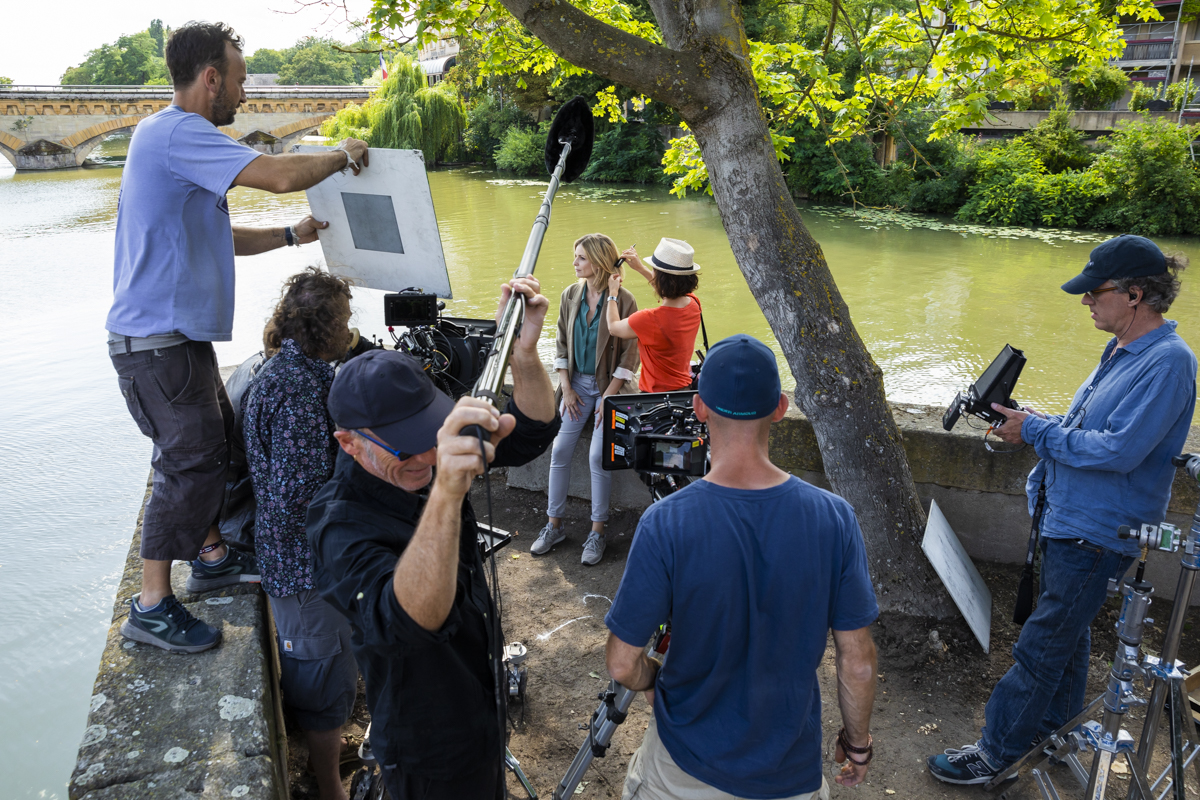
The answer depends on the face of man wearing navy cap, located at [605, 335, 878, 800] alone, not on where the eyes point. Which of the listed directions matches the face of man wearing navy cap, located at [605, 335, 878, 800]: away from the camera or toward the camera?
away from the camera

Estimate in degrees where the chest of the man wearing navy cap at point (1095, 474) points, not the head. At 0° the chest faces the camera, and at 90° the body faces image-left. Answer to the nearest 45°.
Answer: approximately 90°

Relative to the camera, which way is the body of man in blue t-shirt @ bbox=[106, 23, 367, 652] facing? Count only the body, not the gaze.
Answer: to the viewer's right

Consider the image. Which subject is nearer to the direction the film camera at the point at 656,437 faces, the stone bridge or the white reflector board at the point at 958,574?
the stone bridge

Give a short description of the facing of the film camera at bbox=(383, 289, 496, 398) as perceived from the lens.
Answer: facing away from the viewer and to the right of the viewer

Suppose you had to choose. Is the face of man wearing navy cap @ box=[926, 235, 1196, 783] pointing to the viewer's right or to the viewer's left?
to the viewer's left

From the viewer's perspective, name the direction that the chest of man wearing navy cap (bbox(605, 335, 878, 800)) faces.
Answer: away from the camera

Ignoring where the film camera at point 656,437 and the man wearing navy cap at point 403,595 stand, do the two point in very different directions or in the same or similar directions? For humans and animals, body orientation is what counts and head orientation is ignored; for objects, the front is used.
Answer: very different directions

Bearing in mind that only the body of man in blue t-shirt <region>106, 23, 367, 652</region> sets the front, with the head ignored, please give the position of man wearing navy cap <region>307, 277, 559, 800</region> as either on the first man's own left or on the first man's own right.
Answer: on the first man's own right

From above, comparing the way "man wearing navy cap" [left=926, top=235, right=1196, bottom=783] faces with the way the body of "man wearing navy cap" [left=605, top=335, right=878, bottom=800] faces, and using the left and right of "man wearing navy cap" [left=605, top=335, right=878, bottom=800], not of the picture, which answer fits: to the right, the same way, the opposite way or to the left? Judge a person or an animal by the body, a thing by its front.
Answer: to the left

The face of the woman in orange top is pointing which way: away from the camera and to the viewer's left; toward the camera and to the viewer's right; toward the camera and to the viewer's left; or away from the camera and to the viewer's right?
away from the camera and to the viewer's left

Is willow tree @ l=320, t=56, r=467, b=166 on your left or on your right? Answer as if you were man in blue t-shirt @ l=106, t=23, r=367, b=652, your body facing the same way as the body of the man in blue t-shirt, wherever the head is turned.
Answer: on your left
